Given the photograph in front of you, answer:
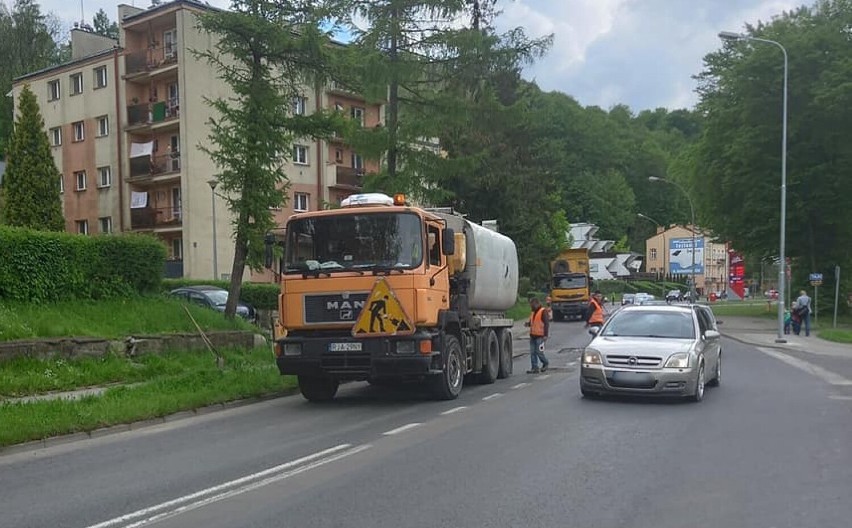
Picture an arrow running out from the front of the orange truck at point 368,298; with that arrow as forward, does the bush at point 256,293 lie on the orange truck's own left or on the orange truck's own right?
on the orange truck's own right

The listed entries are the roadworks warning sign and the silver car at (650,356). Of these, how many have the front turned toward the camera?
2

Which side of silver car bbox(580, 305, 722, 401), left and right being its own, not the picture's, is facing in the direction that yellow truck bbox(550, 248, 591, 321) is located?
back

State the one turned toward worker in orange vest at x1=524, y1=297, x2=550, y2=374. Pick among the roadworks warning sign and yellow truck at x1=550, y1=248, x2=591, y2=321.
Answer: the yellow truck

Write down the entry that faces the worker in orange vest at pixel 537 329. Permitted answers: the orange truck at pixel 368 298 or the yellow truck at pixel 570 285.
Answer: the yellow truck at pixel 570 285

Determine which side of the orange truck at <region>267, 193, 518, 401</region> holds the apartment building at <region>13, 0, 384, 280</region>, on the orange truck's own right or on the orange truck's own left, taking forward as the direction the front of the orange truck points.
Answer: on the orange truck's own right
